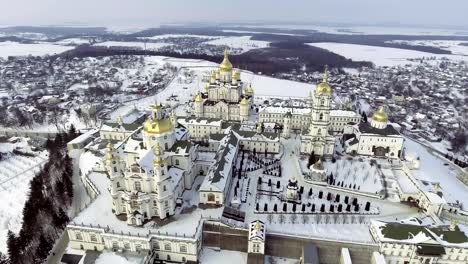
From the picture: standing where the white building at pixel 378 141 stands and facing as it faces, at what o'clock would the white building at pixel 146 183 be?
the white building at pixel 146 183 is roughly at 1 o'clock from the white building at pixel 378 141.

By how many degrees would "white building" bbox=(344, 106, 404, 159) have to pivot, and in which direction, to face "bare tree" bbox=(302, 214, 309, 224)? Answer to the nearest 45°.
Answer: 0° — it already faces it

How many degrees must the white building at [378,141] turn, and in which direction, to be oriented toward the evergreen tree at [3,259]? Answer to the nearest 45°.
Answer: approximately 45° to its right

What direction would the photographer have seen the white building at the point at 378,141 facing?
facing the viewer

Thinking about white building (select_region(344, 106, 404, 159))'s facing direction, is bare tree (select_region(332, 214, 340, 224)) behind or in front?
in front

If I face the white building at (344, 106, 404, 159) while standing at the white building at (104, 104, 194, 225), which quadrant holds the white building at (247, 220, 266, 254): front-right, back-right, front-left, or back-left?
front-right

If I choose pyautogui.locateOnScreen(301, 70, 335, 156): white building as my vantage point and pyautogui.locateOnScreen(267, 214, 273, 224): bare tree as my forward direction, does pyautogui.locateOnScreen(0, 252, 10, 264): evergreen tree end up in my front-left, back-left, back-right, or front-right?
front-right

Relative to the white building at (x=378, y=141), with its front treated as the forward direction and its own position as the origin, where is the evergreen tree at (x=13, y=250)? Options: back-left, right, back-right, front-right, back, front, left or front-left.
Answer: front-right

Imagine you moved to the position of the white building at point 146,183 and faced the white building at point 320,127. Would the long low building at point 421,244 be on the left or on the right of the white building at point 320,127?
right

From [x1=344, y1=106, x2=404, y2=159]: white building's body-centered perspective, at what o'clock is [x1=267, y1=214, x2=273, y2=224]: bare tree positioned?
The bare tree is roughly at 1 o'clock from the white building.

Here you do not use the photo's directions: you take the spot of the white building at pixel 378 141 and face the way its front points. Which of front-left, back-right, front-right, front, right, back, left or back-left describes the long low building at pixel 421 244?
front
